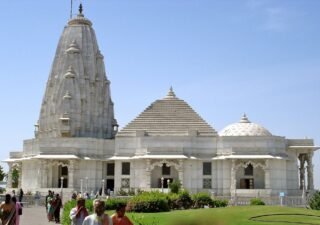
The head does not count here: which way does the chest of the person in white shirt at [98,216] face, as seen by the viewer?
toward the camera

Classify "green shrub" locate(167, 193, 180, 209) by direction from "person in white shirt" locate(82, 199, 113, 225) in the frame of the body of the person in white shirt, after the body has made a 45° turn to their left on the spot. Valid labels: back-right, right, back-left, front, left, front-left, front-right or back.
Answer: back-left

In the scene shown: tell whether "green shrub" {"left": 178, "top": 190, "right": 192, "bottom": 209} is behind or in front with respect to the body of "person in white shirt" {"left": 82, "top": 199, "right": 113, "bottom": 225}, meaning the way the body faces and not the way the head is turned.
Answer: behind
